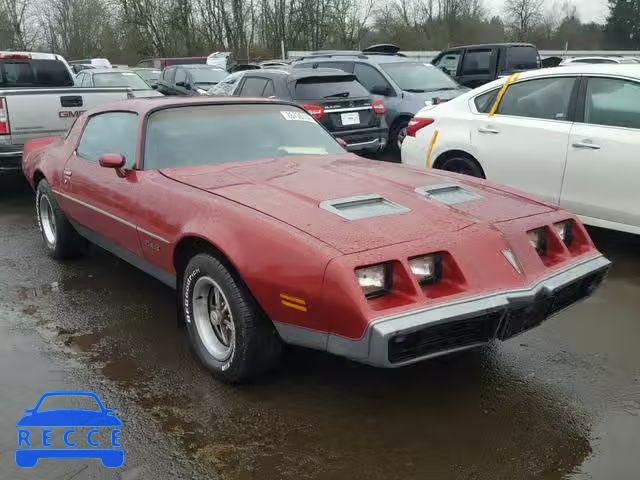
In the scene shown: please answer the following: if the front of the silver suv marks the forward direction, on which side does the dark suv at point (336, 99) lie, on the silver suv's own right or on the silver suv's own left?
on the silver suv's own right

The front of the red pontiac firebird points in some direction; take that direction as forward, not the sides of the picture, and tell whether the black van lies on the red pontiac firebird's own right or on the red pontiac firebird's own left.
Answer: on the red pontiac firebird's own left

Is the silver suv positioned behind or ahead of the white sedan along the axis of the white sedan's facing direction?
behind

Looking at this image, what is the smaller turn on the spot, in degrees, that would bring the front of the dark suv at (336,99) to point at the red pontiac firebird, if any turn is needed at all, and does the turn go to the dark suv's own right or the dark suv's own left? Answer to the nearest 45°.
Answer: approximately 135° to the dark suv's own left

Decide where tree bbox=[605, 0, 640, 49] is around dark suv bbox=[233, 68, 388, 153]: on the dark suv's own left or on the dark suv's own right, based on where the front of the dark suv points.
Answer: on the dark suv's own right

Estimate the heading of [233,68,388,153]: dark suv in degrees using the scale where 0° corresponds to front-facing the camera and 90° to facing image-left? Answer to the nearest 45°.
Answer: approximately 135°

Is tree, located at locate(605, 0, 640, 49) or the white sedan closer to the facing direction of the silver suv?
the white sedan

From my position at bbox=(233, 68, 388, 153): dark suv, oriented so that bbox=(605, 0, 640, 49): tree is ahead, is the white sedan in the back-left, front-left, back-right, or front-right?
back-right

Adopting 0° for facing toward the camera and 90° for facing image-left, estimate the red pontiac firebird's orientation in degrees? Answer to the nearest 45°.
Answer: approximately 315°
